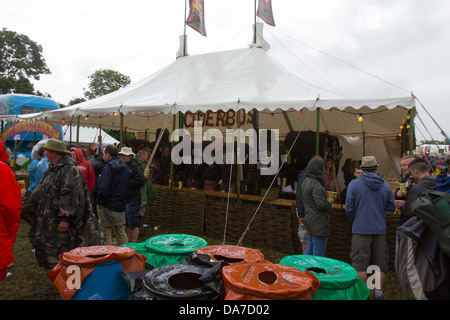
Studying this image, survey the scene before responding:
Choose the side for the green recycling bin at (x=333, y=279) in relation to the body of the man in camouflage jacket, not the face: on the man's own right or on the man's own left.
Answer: on the man's own left

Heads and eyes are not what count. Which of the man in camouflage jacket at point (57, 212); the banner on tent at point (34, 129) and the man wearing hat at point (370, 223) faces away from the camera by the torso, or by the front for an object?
the man wearing hat

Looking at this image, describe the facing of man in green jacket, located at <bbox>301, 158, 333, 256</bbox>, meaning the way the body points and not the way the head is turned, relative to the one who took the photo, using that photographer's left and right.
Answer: facing away from the viewer and to the right of the viewer

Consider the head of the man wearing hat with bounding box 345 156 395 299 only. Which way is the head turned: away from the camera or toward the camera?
away from the camera

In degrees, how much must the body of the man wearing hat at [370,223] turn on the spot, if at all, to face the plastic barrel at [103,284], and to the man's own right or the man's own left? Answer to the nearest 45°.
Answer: approximately 135° to the man's own left

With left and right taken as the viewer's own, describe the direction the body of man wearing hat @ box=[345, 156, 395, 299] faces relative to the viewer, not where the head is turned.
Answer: facing away from the viewer

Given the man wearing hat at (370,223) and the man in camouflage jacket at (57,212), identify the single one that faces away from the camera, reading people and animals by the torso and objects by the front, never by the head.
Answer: the man wearing hat

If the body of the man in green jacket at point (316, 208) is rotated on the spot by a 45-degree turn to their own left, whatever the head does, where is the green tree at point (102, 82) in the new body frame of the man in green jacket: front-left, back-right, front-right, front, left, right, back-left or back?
front-left

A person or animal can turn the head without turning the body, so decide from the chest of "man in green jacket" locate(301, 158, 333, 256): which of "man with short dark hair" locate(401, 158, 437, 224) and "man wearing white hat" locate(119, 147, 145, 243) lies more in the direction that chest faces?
the man with short dark hair

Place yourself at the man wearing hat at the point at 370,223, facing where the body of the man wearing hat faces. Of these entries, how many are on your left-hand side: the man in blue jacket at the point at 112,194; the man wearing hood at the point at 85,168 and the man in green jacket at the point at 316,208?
3

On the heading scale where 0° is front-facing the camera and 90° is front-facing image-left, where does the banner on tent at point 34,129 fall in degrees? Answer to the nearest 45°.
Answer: approximately 0°
